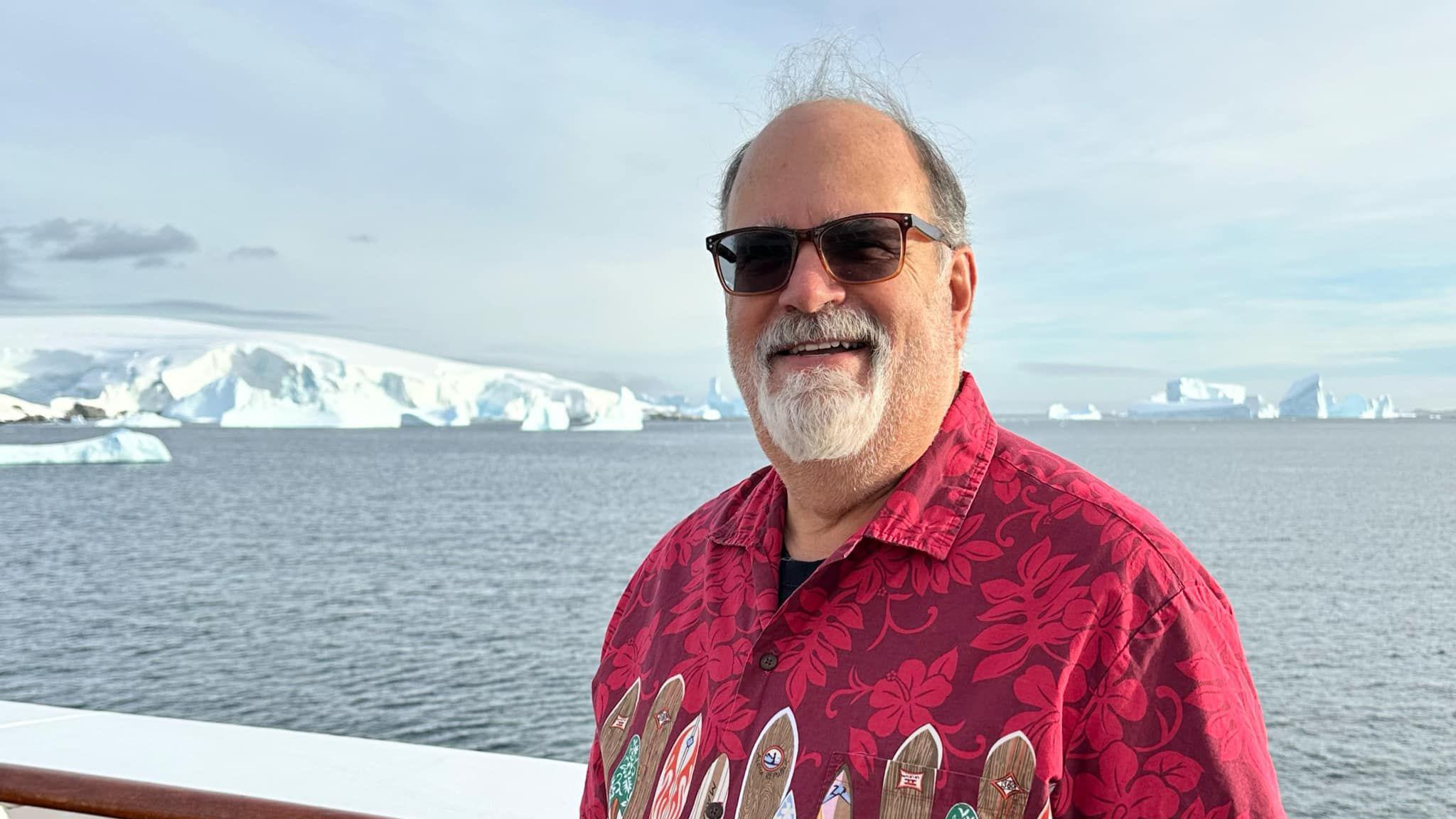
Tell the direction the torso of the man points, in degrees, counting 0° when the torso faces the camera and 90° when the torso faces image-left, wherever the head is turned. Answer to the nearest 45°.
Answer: approximately 45°
